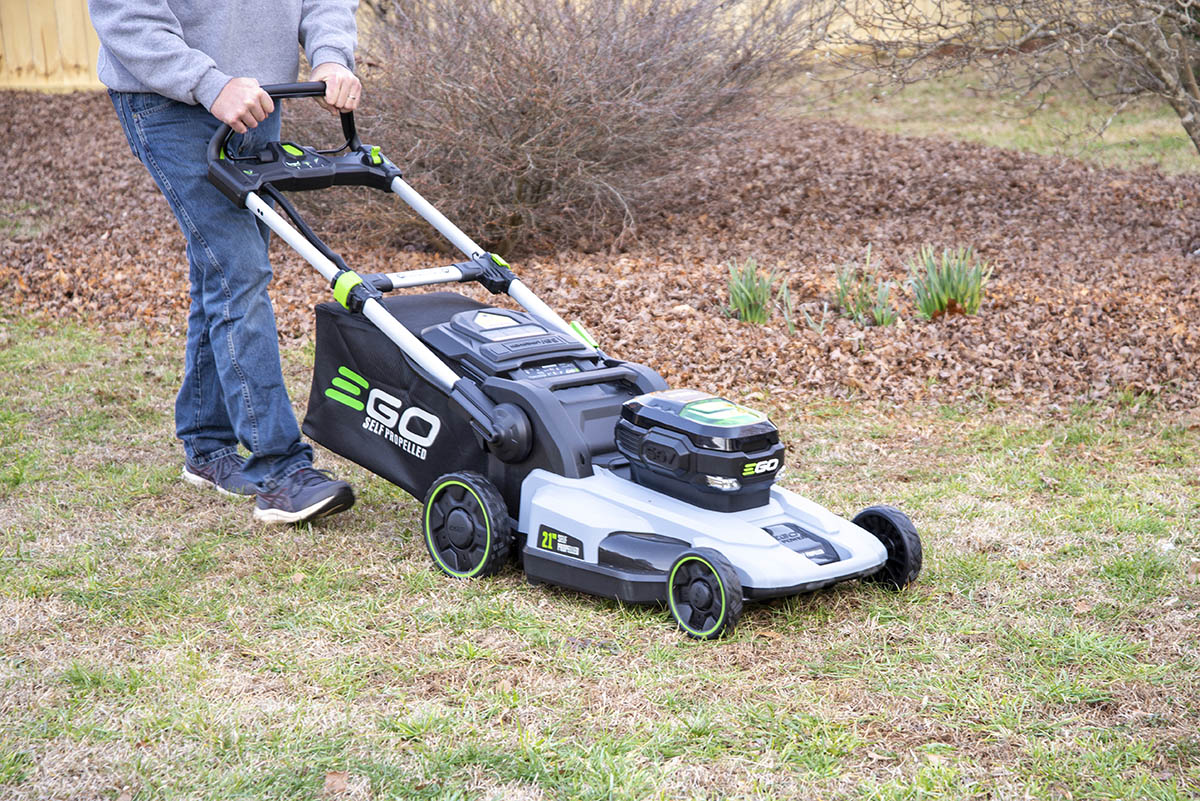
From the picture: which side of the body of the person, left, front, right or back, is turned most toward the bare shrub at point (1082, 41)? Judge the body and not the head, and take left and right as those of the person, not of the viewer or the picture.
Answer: left

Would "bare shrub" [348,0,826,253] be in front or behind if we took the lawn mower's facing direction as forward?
behind

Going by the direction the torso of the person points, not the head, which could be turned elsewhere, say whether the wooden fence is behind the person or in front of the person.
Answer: behind

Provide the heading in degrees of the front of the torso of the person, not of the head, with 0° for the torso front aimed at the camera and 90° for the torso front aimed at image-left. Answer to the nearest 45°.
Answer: approximately 315°

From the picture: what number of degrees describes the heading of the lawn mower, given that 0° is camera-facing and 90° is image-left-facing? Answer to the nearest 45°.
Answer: approximately 315°

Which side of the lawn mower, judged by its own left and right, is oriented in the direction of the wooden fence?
back

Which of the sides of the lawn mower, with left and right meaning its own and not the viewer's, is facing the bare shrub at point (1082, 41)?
left
